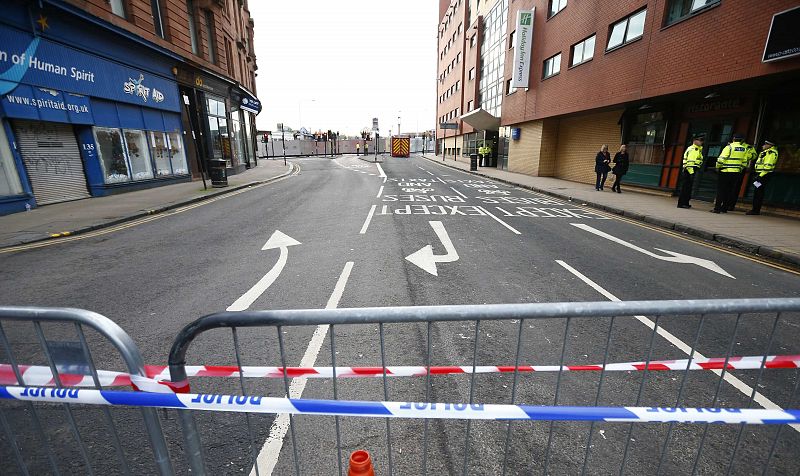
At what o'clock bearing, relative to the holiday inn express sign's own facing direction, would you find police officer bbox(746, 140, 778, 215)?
The police officer is roughly at 11 o'clock from the holiday inn express sign.

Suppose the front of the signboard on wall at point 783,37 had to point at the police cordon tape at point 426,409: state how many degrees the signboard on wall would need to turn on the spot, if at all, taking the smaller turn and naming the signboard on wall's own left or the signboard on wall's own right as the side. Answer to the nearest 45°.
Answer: approximately 45° to the signboard on wall's own left

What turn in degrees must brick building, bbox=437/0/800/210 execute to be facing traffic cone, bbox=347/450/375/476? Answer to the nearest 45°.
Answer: approximately 45° to its left

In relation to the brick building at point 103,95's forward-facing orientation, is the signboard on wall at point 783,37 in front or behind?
in front

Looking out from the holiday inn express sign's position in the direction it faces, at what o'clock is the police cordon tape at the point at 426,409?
The police cordon tape is roughly at 12 o'clock from the holiday inn express sign.

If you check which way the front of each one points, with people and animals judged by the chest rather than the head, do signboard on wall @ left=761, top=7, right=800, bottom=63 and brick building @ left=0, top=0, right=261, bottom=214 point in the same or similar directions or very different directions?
very different directions

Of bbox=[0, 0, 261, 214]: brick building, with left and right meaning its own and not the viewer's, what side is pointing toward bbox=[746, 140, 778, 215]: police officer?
front

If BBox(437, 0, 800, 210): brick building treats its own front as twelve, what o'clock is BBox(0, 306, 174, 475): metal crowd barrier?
The metal crowd barrier is roughly at 11 o'clock from the brick building.
